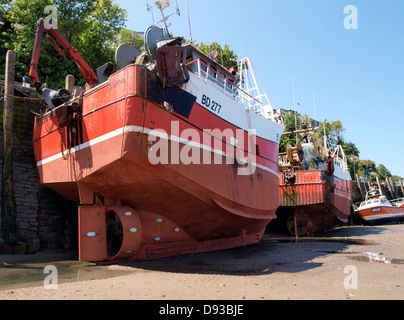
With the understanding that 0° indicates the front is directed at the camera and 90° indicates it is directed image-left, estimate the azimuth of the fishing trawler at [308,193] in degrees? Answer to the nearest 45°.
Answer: approximately 225°

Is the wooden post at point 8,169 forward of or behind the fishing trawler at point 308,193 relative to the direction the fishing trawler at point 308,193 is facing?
behind

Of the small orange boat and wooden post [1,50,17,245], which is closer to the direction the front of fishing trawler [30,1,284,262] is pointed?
the small orange boat

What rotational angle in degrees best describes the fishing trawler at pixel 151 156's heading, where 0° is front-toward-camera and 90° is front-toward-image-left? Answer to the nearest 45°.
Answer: approximately 225°

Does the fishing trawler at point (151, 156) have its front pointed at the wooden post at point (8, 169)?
no

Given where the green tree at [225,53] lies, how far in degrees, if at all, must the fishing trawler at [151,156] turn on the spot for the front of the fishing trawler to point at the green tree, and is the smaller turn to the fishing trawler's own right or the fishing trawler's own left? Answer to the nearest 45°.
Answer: approximately 45° to the fishing trawler's own left

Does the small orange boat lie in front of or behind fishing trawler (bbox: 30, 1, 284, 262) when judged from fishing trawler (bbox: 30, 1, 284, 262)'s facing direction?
in front

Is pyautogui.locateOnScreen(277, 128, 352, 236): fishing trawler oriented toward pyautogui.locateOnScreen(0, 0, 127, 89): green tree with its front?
no

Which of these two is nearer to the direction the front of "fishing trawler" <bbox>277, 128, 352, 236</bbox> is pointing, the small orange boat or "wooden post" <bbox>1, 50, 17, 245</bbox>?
the small orange boat
